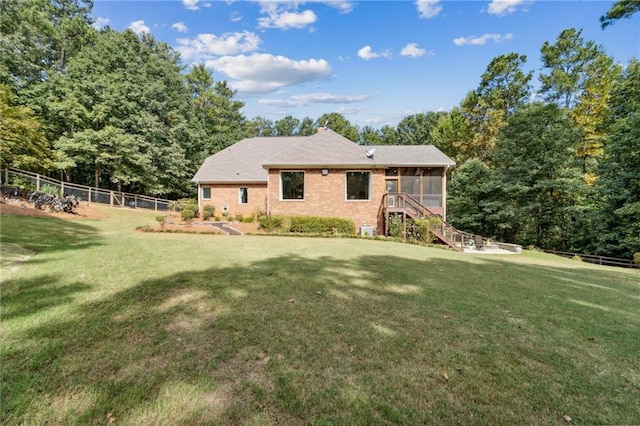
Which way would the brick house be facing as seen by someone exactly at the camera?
facing away from the viewer

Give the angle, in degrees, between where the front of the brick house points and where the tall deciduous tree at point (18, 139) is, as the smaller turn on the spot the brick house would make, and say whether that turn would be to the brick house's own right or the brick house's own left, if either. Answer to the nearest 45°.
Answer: approximately 90° to the brick house's own left

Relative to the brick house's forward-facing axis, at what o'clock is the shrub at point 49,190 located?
The shrub is roughly at 9 o'clock from the brick house.

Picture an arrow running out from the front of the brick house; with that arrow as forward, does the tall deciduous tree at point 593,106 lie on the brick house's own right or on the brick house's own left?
on the brick house's own right

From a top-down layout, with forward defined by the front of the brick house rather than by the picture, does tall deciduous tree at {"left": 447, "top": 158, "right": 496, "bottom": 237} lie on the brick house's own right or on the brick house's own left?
on the brick house's own right

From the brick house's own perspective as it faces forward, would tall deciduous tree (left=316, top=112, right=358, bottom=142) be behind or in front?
in front

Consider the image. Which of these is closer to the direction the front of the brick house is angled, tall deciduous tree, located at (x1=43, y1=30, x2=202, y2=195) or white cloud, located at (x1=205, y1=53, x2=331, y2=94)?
the white cloud

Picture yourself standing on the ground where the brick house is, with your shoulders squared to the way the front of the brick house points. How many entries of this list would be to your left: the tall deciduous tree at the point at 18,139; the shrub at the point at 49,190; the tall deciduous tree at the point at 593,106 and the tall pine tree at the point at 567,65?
2

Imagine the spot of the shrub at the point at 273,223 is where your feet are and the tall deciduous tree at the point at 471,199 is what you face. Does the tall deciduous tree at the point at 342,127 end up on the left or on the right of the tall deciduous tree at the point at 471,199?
left

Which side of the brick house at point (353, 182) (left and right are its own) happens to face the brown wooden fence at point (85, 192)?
left

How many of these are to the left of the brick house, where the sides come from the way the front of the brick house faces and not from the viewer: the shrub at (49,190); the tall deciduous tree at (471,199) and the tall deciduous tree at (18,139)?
2

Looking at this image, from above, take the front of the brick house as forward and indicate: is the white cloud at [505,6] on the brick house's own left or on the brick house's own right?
on the brick house's own right
